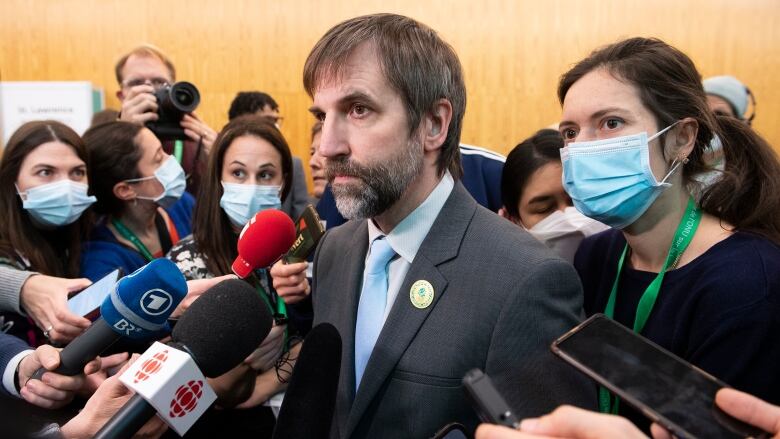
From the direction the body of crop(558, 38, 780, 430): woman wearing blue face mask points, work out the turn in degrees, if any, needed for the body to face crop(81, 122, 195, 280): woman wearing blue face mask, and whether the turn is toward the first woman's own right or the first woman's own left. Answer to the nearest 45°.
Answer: approximately 45° to the first woman's own right

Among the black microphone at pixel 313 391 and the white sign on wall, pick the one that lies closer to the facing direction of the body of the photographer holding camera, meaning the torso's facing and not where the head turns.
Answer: the black microphone

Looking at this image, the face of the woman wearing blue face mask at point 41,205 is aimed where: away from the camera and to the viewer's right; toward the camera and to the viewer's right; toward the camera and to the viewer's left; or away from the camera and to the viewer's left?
toward the camera and to the viewer's right

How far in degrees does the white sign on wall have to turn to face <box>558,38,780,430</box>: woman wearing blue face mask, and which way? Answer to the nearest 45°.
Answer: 0° — it already faces them

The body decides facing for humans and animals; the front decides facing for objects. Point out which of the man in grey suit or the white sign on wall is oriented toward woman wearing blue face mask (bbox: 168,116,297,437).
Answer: the white sign on wall

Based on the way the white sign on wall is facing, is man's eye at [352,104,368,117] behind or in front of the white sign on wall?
in front

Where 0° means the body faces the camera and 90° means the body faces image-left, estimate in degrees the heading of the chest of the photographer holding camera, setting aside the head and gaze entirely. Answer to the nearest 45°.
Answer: approximately 315°

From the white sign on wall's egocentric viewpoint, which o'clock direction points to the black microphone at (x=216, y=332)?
The black microphone is roughly at 12 o'clock from the white sign on wall.

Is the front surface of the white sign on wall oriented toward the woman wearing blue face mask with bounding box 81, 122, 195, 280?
yes

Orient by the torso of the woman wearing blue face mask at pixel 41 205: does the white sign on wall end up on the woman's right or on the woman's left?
on the woman's left

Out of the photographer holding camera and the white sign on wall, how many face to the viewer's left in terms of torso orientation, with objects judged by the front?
0

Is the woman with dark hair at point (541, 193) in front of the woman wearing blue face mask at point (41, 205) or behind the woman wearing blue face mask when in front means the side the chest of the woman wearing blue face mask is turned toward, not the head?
in front

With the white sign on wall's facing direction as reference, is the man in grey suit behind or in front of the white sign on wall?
in front
